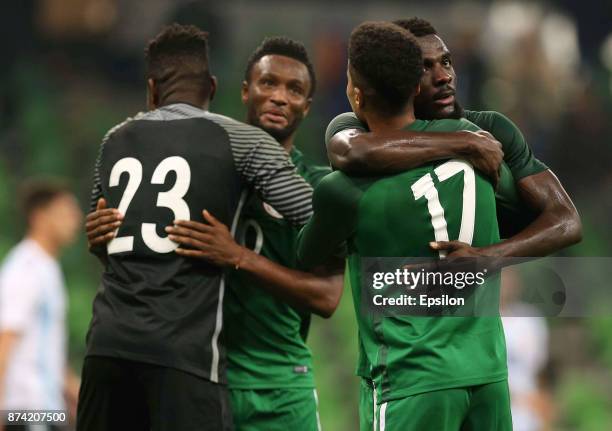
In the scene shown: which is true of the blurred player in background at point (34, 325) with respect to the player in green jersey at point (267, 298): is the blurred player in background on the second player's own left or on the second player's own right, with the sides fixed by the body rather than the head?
on the second player's own right

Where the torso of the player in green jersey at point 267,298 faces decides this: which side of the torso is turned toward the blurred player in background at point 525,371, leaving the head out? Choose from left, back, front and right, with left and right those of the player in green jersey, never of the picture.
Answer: back

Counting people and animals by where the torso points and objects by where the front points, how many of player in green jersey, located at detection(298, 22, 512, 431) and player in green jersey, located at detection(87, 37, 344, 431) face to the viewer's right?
0

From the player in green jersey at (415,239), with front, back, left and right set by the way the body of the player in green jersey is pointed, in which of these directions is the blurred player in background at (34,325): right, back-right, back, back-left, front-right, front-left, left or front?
front

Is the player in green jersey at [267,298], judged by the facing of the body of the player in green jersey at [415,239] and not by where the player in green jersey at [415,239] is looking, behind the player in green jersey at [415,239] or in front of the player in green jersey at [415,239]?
in front

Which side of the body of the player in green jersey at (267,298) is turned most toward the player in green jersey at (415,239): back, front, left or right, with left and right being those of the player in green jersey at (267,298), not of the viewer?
left

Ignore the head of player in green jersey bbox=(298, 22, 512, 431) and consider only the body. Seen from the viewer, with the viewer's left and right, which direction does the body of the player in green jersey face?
facing away from the viewer and to the left of the viewer

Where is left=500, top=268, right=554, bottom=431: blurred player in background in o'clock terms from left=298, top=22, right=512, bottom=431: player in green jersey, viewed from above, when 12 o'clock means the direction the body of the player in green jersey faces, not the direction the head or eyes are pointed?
The blurred player in background is roughly at 2 o'clock from the player in green jersey.

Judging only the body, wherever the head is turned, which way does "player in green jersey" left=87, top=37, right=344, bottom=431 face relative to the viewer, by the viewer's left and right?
facing the viewer and to the left of the viewer
